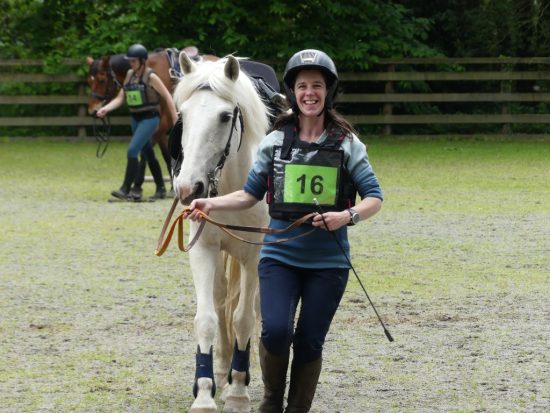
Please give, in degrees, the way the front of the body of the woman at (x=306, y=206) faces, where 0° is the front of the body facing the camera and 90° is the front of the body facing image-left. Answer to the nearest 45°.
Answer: approximately 0°

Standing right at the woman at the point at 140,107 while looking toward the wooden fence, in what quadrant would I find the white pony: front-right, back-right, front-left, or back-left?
back-right

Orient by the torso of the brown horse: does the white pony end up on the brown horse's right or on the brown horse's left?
on the brown horse's left

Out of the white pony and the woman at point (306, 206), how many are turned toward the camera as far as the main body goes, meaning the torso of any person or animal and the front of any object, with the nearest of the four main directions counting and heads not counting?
2

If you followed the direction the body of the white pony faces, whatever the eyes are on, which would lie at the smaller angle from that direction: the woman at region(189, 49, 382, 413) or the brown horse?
the woman

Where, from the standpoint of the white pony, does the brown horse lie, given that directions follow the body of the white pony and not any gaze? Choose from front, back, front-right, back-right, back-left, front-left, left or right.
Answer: back

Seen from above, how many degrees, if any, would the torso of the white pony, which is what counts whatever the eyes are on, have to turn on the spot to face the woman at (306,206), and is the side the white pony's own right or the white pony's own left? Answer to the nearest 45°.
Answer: approximately 45° to the white pony's own left

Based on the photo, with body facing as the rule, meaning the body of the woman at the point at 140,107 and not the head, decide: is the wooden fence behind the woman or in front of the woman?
behind

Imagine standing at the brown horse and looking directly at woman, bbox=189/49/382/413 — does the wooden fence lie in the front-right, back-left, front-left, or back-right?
back-left
